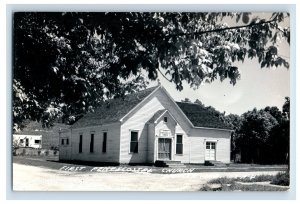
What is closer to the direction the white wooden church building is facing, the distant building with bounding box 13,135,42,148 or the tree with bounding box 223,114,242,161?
the tree

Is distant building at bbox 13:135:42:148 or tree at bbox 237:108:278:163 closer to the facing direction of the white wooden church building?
the tree

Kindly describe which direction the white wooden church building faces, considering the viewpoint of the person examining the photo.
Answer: facing the viewer and to the right of the viewer

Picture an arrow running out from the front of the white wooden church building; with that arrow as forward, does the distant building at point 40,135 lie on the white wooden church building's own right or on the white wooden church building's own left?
on the white wooden church building's own right

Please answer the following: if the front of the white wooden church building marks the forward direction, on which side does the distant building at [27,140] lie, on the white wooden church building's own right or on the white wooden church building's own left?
on the white wooden church building's own right

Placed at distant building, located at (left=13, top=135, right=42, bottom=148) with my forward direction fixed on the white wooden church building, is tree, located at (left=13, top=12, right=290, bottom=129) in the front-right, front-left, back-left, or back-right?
front-right

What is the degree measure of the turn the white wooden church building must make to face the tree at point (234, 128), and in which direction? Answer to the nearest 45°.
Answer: approximately 45° to its left

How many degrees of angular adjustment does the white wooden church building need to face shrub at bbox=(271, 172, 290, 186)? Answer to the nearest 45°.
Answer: approximately 45° to its left
